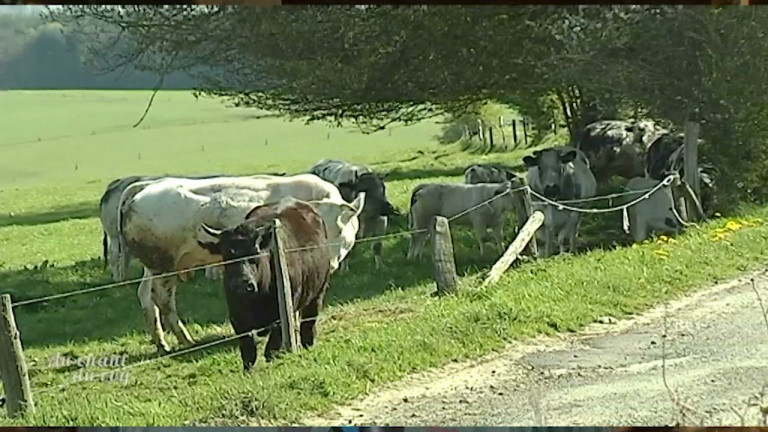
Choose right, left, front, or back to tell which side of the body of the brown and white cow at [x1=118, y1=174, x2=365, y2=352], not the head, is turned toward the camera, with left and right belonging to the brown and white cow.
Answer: right

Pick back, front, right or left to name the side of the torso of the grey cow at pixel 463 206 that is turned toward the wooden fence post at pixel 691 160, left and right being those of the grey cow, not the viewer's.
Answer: front

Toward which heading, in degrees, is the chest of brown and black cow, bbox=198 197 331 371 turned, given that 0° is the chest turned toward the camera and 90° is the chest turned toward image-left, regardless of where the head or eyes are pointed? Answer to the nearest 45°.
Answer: approximately 45°

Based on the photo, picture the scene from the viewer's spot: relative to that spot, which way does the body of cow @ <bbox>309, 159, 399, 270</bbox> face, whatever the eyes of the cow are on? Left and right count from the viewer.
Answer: facing the viewer and to the right of the viewer

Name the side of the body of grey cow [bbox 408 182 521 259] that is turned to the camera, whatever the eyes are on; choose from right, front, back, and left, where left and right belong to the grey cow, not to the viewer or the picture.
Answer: right

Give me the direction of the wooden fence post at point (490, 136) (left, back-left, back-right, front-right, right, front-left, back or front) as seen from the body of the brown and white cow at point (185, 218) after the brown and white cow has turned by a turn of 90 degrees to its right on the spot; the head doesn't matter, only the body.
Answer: back

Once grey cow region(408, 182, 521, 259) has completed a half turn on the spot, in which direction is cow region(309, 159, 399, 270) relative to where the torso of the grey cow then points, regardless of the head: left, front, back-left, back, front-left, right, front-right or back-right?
front

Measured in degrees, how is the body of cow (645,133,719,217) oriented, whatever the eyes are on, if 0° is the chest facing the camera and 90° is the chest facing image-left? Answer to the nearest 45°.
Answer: approximately 315°

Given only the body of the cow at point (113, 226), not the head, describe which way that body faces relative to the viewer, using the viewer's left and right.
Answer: facing to the right of the viewer

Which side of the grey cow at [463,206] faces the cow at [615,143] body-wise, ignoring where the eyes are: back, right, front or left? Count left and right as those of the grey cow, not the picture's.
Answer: front
